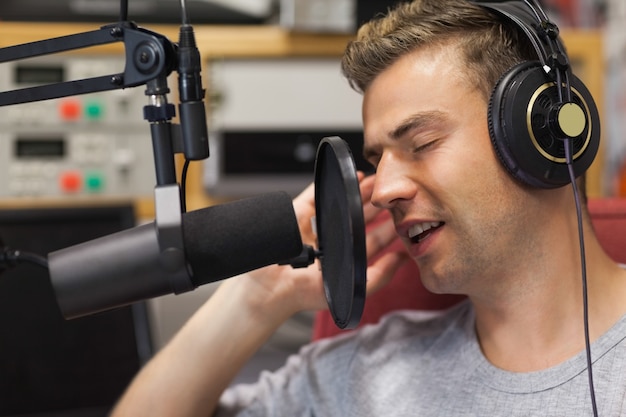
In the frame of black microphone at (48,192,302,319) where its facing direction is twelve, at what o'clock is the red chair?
The red chair is roughly at 10 o'clock from the black microphone.

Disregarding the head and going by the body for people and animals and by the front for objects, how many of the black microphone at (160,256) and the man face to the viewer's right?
1

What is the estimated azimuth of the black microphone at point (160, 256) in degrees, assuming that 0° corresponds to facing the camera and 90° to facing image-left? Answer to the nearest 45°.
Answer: approximately 270°
